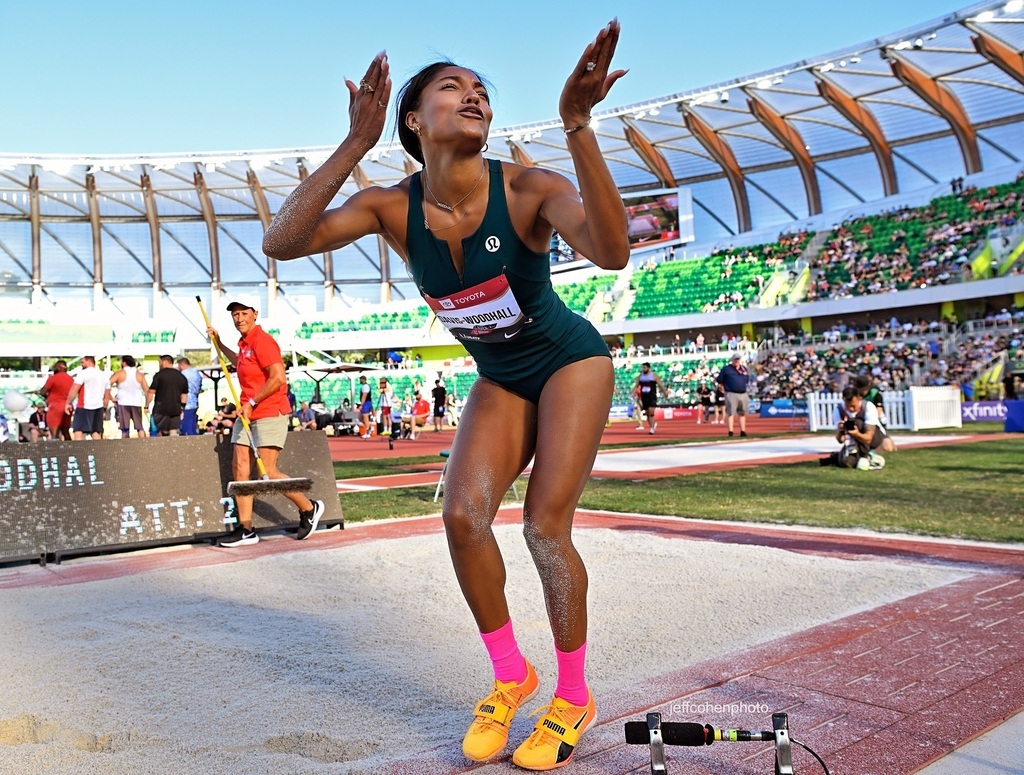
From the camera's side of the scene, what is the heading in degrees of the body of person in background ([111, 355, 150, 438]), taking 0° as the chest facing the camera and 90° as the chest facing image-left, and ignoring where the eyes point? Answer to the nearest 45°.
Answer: approximately 180°

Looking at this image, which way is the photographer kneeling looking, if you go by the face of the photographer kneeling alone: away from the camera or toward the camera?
toward the camera

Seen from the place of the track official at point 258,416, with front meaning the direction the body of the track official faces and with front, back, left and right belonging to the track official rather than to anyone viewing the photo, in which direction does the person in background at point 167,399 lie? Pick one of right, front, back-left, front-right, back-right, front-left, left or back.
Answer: back-right

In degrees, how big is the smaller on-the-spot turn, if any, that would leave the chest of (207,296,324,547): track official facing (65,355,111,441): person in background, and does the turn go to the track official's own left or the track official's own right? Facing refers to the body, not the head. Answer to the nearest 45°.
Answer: approximately 135° to the track official's own right

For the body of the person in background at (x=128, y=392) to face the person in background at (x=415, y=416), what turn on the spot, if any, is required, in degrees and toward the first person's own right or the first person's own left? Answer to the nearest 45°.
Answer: approximately 45° to the first person's own right

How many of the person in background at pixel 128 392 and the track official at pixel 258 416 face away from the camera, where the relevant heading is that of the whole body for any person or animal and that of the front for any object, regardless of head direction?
1

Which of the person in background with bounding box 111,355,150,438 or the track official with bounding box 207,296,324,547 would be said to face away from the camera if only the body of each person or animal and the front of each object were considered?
the person in background

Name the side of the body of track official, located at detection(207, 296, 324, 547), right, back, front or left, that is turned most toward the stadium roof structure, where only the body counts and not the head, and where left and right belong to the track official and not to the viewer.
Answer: back

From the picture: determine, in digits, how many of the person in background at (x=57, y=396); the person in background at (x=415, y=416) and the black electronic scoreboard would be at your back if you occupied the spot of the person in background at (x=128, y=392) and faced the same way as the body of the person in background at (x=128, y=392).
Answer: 1

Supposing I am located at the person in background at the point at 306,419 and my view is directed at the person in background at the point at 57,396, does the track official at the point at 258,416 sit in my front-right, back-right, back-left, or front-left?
front-left

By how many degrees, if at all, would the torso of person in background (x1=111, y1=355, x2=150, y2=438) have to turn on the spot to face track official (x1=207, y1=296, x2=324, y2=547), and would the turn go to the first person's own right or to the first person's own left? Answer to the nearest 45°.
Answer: approximately 180°

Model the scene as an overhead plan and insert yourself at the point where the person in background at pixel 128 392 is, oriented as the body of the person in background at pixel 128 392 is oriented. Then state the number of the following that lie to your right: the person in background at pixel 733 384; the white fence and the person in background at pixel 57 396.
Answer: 2

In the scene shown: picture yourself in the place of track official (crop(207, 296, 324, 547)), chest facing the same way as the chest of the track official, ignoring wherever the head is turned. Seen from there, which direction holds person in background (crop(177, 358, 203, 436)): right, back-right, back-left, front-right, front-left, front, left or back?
back-right
